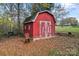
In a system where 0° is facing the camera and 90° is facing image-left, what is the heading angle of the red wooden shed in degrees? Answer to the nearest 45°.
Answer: approximately 315°
